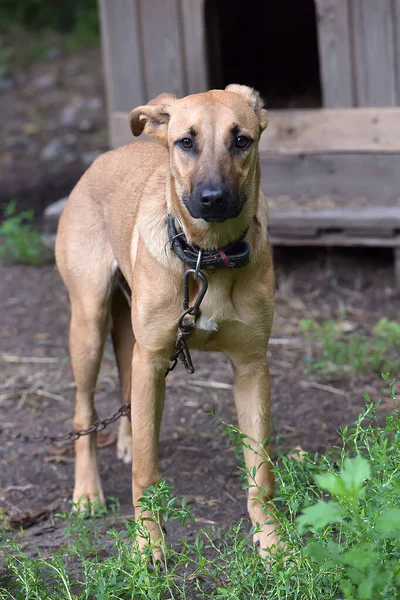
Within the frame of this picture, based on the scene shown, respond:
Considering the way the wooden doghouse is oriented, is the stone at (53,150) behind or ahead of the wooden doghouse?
behind

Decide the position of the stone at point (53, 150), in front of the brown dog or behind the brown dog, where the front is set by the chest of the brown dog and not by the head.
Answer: behind

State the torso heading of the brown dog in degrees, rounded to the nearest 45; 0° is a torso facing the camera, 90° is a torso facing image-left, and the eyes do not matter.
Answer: approximately 315°

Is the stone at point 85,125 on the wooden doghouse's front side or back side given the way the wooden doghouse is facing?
on the back side

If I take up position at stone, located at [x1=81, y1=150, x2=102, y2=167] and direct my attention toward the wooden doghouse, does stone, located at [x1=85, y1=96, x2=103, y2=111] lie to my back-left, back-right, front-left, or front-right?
back-left

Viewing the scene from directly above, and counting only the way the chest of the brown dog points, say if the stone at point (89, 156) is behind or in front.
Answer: behind
